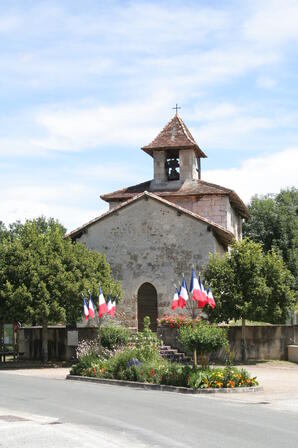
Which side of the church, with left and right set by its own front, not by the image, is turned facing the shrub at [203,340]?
front

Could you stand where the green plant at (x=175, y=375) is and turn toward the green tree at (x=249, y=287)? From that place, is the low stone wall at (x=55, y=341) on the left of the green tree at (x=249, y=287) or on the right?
left

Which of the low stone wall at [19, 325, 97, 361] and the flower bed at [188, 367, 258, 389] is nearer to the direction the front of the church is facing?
the flower bed

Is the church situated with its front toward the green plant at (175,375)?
yes

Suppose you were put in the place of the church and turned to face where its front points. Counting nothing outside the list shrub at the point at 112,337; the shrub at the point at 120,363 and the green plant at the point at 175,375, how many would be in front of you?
3

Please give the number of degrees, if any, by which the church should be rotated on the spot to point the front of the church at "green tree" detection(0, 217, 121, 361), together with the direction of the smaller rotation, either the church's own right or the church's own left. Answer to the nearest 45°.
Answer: approximately 45° to the church's own right

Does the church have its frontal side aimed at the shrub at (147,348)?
yes

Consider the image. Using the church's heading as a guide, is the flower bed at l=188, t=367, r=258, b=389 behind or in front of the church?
in front

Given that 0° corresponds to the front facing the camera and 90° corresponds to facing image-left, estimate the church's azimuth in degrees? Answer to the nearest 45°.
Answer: approximately 0°

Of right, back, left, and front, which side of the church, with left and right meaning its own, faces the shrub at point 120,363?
front

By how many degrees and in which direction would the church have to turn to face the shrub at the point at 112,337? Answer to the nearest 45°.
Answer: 0° — it already faces it
